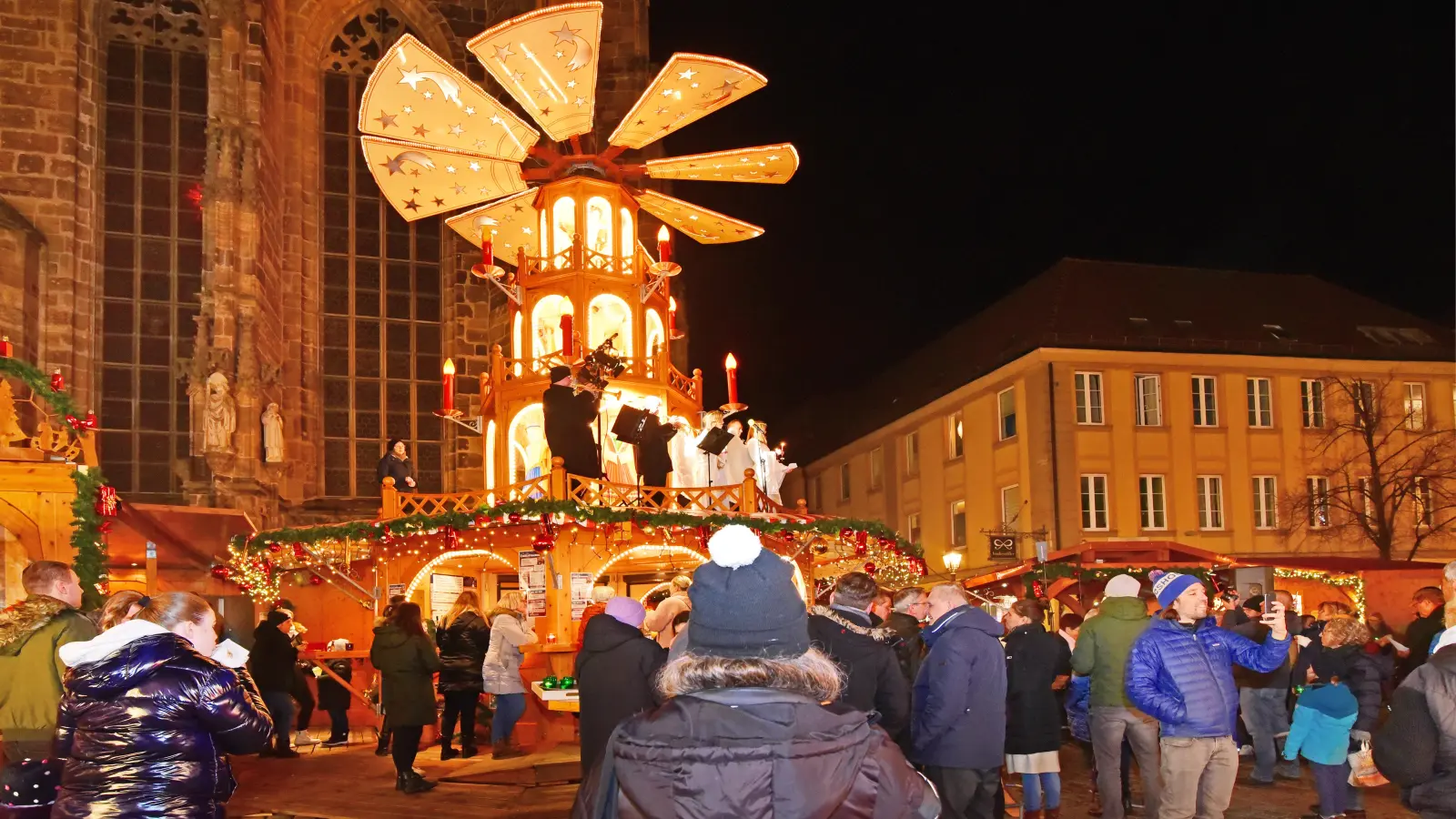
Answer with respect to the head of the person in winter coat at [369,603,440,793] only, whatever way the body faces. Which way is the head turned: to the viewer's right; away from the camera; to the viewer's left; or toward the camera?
away from the camera

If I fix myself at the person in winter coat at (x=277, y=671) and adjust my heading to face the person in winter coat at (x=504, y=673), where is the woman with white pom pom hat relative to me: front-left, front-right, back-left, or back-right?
front-right

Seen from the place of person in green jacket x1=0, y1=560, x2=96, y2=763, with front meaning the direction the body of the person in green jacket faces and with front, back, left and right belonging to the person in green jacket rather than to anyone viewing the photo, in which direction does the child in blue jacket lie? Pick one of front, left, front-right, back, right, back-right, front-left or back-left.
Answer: front-right

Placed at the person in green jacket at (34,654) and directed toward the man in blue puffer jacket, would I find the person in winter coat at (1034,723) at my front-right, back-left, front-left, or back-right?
front-left

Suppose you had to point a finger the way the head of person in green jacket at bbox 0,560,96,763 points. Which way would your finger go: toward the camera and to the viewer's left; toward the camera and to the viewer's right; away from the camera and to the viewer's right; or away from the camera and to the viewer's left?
away from the camera and to the viewer's right

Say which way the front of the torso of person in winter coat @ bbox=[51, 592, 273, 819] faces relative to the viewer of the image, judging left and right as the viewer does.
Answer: facing away from the viewer and to the right of the viewer

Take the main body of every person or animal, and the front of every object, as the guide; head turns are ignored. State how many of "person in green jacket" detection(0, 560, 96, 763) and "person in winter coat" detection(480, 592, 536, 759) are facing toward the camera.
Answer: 0

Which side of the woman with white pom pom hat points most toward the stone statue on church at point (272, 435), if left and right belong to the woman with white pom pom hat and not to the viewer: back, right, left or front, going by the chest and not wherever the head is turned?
front

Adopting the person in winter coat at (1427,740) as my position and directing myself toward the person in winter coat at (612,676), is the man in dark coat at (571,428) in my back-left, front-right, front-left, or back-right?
front-right

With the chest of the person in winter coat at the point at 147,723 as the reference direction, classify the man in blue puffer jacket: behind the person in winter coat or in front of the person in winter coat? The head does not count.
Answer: in front

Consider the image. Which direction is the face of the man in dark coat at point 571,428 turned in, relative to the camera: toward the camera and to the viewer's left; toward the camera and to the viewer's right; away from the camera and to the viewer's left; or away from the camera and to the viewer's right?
away from the camera and to the viewer's right

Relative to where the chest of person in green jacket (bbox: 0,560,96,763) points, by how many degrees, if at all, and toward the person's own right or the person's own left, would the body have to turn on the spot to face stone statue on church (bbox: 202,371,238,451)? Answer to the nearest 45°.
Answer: approximately 45° to the person's own left

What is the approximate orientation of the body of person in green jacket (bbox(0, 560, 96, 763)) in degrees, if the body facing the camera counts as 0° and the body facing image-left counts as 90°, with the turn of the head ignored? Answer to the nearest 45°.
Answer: approximately 225°

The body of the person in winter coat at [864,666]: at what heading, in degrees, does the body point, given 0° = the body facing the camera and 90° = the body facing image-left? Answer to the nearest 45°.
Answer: approximately 180°
